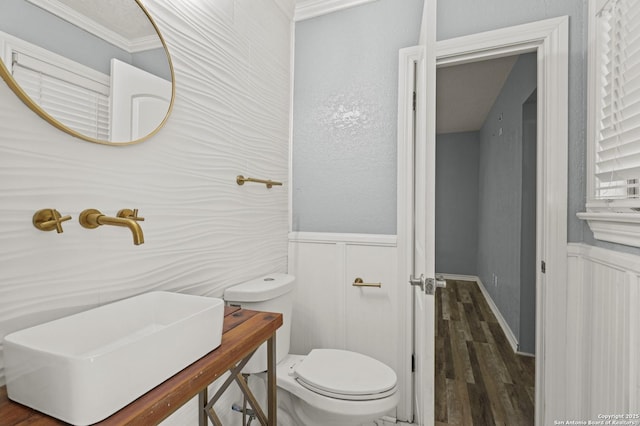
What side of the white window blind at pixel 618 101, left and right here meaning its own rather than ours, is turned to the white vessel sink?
front

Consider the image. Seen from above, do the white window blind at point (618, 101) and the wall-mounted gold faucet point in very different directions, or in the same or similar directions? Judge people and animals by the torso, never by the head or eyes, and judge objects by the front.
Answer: very different directions

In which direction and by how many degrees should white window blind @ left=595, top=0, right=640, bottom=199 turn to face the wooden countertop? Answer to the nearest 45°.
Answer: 0° — it already faces it

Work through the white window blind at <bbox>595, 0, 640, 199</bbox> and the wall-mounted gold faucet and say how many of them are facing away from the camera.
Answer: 0

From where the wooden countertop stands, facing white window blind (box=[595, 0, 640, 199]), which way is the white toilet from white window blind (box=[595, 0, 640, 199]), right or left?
left

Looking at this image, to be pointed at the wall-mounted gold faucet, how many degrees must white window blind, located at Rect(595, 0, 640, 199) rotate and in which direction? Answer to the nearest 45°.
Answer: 0° — it already faces it

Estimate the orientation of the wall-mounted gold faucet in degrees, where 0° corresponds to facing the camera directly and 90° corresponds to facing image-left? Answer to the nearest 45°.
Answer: approximately 315°

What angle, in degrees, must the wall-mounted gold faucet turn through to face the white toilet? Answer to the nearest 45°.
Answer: approximately 45° to its left

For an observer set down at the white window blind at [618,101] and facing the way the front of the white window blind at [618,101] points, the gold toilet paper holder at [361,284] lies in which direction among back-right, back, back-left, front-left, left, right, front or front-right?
front-right

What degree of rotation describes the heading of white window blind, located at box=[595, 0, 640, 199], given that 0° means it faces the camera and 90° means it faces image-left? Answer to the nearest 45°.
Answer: approximately 45°
